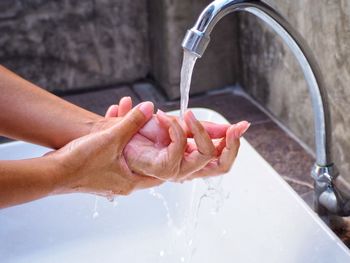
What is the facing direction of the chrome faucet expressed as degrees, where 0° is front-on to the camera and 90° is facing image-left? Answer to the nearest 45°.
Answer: approximately 90°
